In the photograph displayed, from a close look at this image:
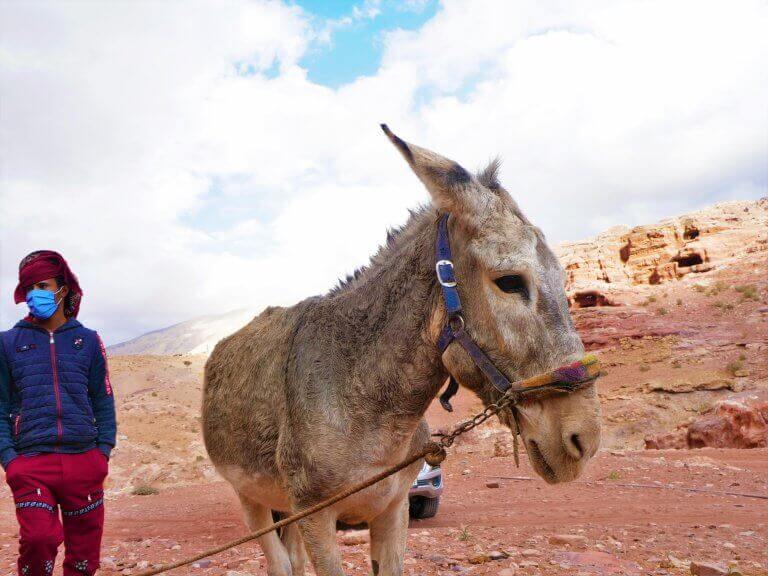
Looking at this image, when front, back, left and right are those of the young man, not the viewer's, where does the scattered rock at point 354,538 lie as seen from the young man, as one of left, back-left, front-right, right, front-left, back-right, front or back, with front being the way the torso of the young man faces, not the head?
back-left

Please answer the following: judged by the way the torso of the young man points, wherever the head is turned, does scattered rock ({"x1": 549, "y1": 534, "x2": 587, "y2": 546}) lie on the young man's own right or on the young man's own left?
on the young man's own left

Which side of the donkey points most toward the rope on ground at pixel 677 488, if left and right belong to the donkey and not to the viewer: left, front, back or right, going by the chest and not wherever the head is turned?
left

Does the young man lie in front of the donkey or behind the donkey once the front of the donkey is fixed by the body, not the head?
behind

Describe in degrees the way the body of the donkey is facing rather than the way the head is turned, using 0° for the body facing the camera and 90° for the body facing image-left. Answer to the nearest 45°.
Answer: approximately 315°

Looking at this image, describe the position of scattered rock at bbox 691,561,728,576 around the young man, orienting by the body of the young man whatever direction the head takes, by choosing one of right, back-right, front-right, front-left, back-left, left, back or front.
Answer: left

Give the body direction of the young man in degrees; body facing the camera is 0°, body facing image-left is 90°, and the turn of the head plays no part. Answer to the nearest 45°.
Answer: approximately 0°

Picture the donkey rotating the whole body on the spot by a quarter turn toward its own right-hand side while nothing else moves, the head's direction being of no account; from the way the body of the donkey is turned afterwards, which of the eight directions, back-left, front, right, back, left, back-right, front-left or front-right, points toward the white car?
back-right
